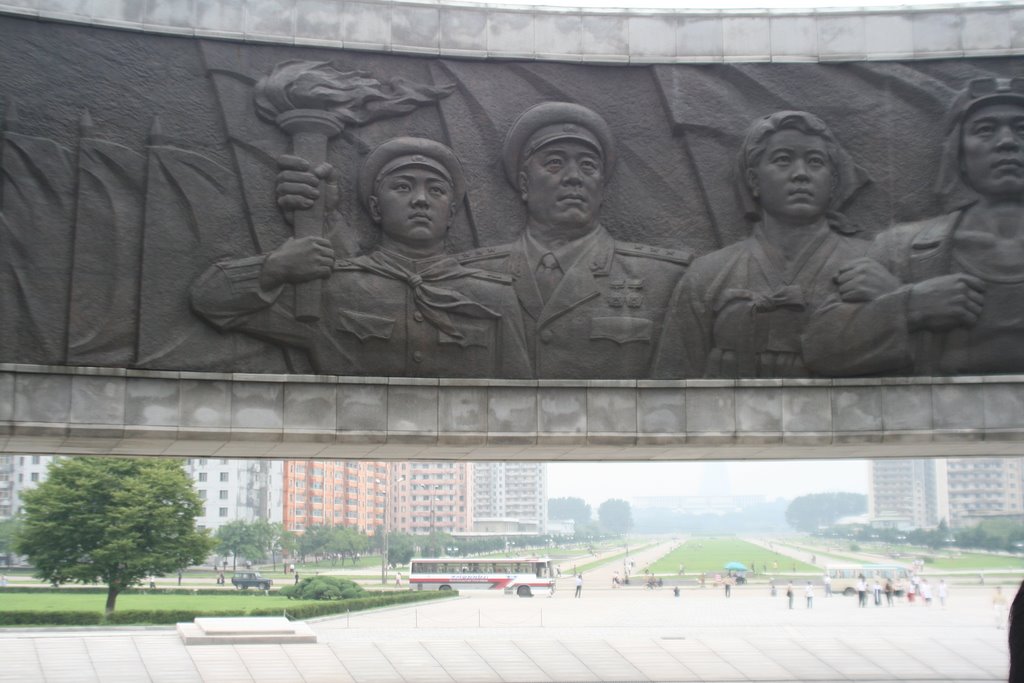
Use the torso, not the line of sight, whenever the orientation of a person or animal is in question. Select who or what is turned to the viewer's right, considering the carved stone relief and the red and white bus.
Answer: the red and white bus

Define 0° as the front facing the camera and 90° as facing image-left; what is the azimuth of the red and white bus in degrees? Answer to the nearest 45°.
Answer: approximately 270°

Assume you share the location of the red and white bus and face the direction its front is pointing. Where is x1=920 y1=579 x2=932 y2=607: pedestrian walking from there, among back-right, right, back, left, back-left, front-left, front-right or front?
front-right

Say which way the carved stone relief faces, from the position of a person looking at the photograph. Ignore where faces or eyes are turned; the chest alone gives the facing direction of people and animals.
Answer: facing the viewer

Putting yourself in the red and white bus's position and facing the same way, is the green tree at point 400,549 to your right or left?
on your left

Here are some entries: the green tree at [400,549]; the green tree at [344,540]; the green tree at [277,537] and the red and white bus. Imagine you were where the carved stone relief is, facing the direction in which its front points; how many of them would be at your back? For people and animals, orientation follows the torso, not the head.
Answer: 4

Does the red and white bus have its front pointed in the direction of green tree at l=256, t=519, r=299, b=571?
no

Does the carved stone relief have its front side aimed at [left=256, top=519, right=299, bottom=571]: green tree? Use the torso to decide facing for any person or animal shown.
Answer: no

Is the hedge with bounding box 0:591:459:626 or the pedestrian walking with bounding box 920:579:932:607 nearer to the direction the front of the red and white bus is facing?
the pedestrian walking

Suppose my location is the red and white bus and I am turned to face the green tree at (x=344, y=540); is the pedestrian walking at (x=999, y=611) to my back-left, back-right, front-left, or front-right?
back-right

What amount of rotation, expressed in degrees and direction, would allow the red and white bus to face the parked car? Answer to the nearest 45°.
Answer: approximately 180°

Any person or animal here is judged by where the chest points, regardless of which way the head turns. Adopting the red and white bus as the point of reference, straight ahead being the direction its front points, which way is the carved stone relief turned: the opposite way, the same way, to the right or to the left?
to the right

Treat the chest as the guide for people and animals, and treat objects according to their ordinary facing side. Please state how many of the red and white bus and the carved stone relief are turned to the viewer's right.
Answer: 1

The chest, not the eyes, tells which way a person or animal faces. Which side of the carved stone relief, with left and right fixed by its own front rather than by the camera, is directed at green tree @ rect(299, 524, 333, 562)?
back

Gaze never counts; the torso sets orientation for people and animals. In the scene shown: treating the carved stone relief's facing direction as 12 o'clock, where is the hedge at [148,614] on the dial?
The hedge is roughly at 5 o'clock from the carved stone relief.

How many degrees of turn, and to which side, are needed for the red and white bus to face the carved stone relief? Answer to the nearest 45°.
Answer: approximately 90° to its right

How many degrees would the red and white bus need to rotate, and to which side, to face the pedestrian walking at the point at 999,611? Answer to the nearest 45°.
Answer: approximately 45° to its right

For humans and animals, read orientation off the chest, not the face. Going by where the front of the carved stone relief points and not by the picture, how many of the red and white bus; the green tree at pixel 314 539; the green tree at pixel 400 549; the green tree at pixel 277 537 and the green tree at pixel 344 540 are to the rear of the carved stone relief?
5

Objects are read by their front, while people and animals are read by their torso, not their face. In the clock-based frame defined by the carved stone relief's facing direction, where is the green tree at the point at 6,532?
The green tree is roughly at 5 o'clock from the carved stone relief.
